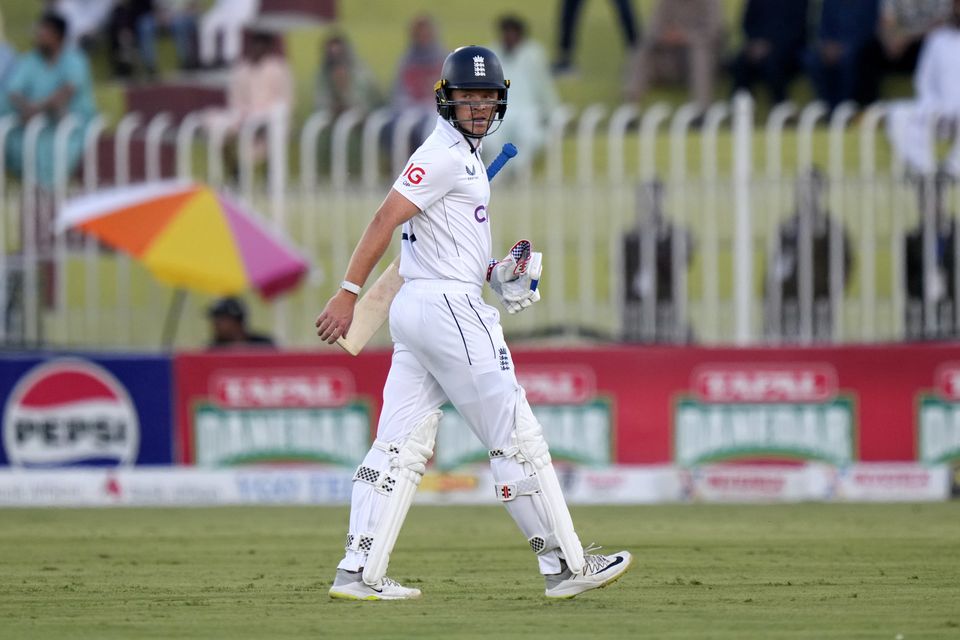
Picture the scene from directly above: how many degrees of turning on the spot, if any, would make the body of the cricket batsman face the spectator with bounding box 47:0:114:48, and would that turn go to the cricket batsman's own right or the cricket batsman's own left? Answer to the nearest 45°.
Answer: approximately 90° to the cricket batsman's own left

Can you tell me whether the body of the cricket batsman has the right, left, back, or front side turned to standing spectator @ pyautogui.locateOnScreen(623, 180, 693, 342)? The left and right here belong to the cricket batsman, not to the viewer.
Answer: left

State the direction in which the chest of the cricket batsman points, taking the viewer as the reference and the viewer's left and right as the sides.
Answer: facing to the right of the viewer

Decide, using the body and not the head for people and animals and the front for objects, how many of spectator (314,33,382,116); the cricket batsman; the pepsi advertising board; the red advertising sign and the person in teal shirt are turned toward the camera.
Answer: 4

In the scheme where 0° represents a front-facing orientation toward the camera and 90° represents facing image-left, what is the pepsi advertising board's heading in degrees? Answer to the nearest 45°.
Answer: approximately 0°

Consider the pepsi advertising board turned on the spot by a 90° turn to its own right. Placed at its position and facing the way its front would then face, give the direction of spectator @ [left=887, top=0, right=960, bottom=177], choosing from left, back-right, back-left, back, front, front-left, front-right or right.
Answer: back

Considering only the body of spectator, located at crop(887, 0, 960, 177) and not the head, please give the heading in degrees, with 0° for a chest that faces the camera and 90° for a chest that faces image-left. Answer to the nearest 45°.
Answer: approximately 45°

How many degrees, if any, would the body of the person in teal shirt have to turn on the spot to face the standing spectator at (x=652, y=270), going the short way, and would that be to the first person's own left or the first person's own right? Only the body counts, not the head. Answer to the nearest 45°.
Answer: approximately 45° to the first person's own left

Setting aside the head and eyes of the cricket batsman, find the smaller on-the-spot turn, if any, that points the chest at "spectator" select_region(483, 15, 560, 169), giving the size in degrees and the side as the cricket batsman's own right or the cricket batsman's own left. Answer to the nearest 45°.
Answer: approximately 90° to the cricket batsman's own left

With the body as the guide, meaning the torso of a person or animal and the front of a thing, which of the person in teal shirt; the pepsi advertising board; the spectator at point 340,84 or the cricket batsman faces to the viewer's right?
the cricket batsman
